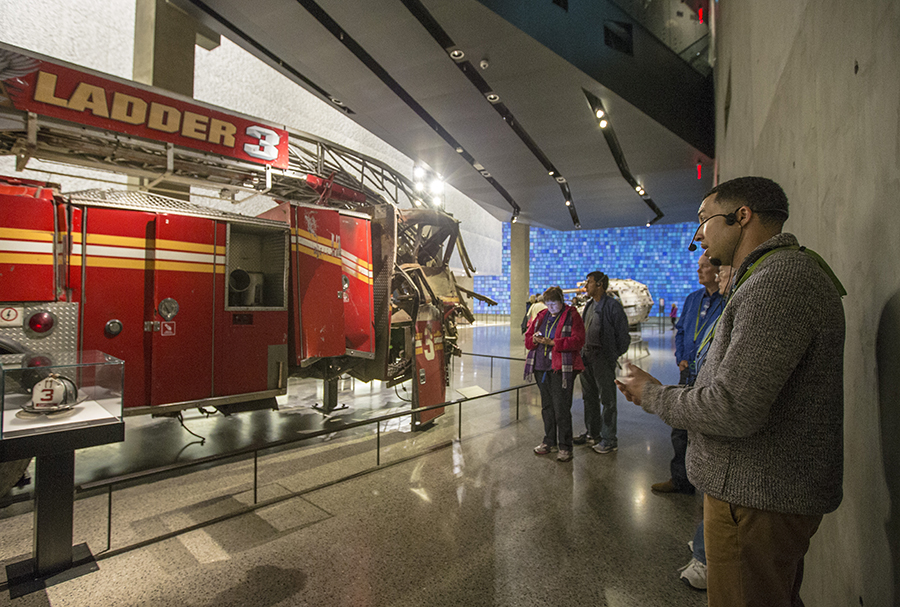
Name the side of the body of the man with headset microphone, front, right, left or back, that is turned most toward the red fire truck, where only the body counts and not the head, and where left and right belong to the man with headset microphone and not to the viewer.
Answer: front

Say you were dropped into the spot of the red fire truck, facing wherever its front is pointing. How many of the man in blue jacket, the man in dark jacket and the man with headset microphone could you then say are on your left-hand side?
0

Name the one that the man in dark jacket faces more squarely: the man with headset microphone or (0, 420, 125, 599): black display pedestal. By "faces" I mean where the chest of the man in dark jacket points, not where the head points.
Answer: the black display pedestal

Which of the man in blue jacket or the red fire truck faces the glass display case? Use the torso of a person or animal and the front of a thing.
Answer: the man in blue jacket

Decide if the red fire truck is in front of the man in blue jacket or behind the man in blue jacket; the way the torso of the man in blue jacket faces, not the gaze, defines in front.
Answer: in front

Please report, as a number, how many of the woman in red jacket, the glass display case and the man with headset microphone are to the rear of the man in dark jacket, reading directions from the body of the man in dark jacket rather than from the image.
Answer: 0

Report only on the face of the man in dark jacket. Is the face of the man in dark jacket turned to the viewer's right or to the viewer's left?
to the viewer's left

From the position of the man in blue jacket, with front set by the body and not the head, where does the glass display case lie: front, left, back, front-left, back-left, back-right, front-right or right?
front

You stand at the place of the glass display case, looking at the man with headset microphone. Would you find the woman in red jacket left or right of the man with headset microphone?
left

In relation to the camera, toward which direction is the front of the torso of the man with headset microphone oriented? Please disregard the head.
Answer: to the viewer's left

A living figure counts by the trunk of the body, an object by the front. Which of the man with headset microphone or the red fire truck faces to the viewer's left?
the man with headset microphone

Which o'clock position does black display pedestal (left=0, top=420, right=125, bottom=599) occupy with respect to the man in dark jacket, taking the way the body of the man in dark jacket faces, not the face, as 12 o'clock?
The black display pedestal is roughly at 12 o'clock from the man in dark jacket.

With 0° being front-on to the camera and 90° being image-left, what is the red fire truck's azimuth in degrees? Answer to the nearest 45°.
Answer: approximately 225°

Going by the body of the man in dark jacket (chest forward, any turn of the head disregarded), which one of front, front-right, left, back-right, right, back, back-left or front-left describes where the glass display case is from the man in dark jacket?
front

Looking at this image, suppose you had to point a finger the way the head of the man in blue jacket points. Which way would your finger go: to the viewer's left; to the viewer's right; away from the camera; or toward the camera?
to the viewer's left

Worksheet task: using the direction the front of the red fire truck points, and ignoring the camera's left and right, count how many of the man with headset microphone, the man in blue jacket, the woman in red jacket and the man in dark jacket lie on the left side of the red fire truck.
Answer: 0

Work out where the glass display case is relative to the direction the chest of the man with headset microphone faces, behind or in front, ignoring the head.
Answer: in front

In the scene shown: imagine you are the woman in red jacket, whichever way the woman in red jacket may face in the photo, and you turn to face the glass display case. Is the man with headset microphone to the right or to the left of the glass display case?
left
